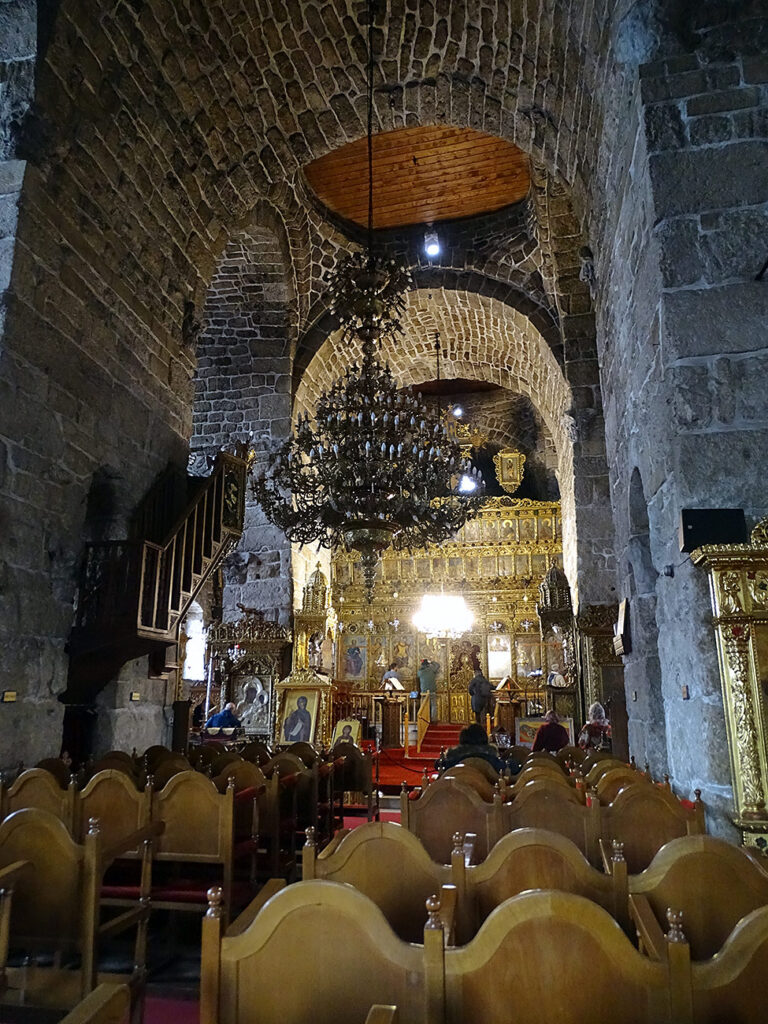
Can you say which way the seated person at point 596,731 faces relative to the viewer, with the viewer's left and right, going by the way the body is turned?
facing away from the viewer

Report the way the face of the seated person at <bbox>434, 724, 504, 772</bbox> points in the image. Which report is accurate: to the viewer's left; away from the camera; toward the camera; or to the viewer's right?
away from the camera

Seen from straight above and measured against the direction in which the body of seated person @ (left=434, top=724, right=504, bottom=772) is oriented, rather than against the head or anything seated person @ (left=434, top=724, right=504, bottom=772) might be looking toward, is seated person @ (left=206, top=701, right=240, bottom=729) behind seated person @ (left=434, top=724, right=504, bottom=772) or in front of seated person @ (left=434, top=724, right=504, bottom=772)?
in front

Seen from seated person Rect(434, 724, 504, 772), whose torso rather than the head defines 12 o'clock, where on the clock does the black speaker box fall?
The black speaker box is roughly at 5 o'clock from the seated person.

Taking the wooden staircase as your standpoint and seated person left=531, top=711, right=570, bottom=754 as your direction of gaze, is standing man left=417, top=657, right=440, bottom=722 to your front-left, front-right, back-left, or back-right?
front-left

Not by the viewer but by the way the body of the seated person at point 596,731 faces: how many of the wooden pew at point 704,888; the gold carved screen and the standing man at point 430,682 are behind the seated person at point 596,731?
1

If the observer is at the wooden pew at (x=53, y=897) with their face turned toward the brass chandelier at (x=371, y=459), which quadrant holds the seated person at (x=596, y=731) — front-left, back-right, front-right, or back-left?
front-right

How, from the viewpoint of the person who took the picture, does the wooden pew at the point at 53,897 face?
facing away from the viewer and to the right of the viewer

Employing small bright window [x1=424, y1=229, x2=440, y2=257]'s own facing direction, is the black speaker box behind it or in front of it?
in front

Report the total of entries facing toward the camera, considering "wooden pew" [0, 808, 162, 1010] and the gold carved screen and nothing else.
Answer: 1

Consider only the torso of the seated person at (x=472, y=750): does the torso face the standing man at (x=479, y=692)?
yes

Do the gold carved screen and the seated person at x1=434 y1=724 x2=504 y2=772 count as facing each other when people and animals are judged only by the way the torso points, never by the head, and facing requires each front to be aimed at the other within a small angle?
yes

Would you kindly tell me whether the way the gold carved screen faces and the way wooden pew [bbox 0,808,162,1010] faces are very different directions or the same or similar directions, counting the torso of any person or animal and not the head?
very different directions

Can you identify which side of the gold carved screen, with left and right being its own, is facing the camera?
front

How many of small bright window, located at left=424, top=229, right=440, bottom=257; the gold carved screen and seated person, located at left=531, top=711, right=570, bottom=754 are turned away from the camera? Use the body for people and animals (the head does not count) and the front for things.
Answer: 1

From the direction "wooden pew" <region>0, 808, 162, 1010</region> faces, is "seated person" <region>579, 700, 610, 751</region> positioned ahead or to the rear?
ahead
